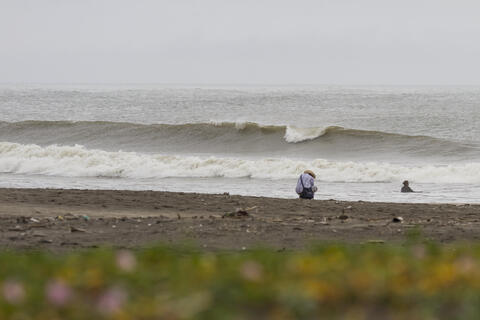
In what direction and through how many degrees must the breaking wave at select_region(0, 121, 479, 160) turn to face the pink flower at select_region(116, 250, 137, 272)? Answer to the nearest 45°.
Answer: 0° — it already faces it

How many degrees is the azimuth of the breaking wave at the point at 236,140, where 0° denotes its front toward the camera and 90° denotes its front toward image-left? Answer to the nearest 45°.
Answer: approximately 0°

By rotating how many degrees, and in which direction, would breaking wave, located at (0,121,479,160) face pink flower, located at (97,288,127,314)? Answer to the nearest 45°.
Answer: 0° — it already faces it

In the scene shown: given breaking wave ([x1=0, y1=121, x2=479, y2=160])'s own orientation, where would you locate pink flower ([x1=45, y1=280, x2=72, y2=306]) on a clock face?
The pink flower is roughly at 12 o'clock from the breaking wave.

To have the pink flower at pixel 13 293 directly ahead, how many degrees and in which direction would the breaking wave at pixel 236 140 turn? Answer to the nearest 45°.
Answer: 0° — it already faces it
